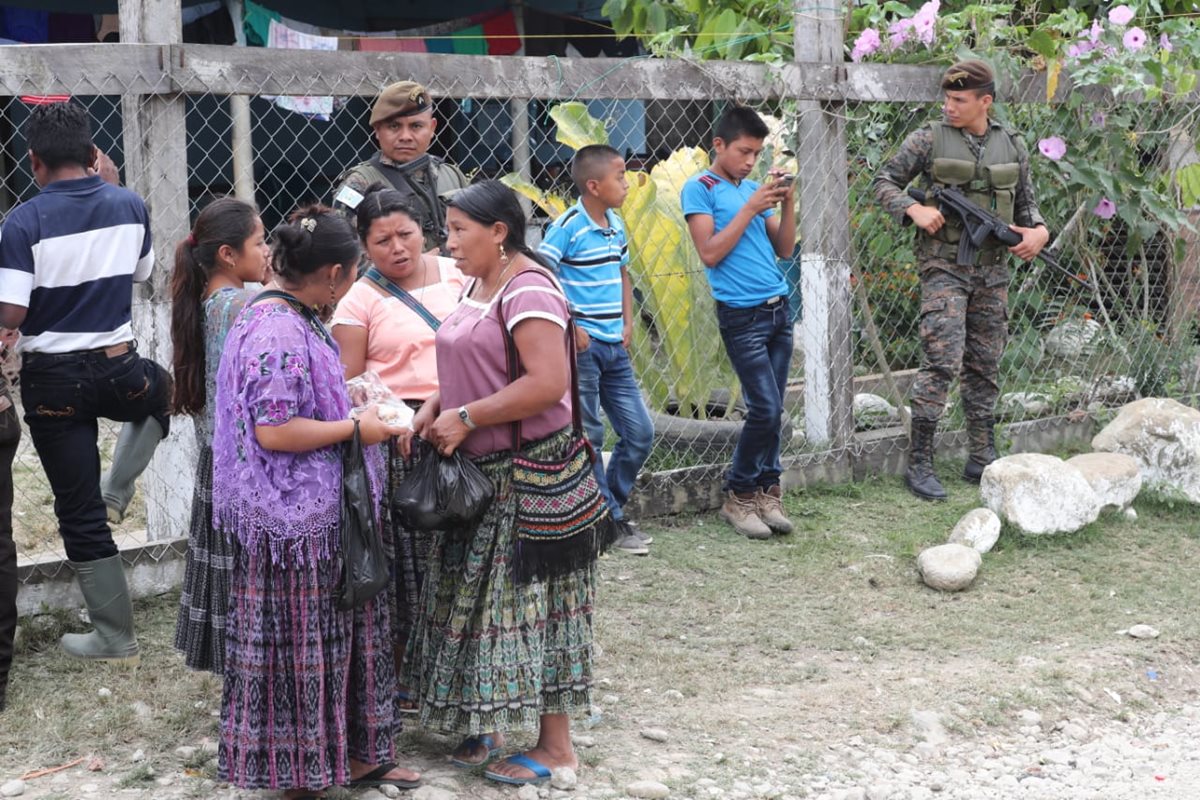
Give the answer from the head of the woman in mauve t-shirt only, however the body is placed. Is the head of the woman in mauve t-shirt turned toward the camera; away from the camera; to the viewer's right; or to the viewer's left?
to the viewer's left

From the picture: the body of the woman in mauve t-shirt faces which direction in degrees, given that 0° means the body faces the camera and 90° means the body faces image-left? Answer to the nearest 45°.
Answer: approximately 90°

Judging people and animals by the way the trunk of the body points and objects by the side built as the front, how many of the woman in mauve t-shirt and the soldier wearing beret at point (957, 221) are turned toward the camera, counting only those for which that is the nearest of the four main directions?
1

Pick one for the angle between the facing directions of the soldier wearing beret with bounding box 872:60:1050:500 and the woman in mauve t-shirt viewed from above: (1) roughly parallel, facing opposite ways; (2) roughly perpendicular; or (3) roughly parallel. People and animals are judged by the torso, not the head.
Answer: roughly perpendicular

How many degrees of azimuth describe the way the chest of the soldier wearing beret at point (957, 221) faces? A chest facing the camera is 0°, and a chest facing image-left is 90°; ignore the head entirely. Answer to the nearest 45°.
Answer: approximately 0°

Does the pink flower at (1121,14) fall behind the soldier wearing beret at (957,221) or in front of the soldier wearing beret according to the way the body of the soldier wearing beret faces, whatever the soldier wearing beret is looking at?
behind

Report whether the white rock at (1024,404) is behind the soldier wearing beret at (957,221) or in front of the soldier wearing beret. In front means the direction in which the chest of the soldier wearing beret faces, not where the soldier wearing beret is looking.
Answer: behind

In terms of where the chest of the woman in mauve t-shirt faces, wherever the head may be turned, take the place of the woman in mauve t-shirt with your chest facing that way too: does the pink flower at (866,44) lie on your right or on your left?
on your right

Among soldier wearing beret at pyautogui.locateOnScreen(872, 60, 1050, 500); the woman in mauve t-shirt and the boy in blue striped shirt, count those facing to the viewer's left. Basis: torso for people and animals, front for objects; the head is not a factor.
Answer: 1

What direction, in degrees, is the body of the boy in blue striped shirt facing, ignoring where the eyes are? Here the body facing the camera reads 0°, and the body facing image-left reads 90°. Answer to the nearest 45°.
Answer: approximately 315°

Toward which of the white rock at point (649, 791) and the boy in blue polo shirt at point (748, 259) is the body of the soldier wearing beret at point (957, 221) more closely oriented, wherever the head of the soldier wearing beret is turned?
the white rock

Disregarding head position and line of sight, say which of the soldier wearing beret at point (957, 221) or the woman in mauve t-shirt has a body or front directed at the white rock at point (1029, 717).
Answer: the soldier wearing beret

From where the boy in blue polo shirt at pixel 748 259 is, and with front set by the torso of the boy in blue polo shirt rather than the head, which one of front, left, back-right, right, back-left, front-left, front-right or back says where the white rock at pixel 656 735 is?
front-right

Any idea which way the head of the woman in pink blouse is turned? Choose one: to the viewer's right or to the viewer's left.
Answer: to the viewer's right

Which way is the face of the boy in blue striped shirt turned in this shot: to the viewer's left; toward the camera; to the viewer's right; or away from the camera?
to the viewer's right
